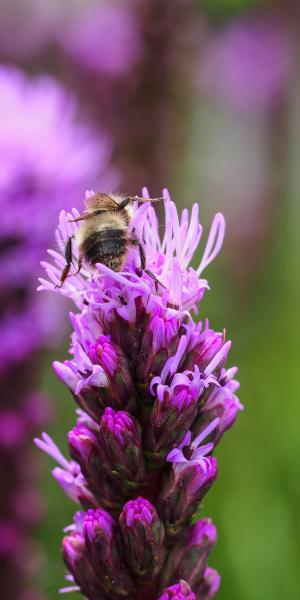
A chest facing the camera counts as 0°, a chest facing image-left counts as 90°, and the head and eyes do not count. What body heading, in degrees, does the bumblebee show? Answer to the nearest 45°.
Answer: approximately 180°
